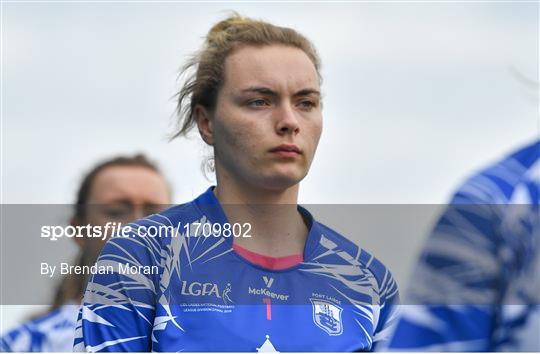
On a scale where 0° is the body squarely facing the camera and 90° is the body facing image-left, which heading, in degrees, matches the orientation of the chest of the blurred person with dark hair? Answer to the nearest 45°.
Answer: approximately 315°

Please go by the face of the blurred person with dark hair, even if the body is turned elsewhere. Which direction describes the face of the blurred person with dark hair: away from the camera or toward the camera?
toward the camera

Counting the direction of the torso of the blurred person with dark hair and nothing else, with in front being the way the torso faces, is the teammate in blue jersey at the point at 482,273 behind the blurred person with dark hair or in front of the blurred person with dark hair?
in front
